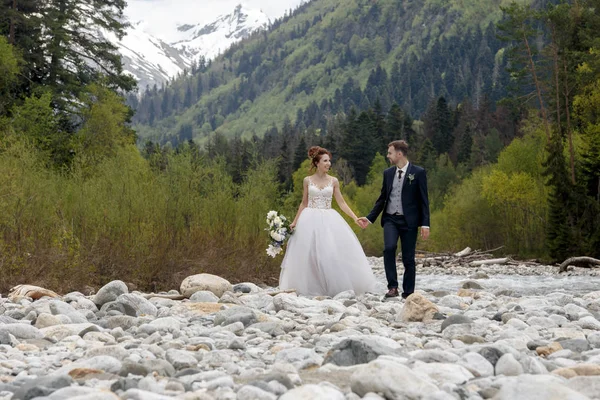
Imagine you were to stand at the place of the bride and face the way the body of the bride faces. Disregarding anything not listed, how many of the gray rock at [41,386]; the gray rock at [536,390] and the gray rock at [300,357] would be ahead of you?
3

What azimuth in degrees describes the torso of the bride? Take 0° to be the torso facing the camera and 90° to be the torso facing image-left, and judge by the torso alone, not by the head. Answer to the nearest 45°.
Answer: approximately 0°

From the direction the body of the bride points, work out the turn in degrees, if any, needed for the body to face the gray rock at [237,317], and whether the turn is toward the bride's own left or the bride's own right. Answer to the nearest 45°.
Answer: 0° — they already face it

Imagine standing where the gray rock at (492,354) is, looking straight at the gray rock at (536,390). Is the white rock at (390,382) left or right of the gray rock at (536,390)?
right

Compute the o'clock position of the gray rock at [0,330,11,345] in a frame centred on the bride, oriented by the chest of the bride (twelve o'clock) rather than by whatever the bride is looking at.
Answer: The gray rock is roughly at 1 o'clock from the bride.

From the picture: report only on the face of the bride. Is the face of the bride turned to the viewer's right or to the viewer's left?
to the viewer's right

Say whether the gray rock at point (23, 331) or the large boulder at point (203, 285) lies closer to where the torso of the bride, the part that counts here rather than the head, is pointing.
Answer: the gray rock

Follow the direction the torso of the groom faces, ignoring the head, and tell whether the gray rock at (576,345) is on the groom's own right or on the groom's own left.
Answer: on the groom's own left

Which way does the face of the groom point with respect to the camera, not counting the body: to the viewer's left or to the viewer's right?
to the viewer's left

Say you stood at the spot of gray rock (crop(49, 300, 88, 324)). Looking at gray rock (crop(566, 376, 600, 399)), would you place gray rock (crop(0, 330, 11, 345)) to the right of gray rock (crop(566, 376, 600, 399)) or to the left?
right
